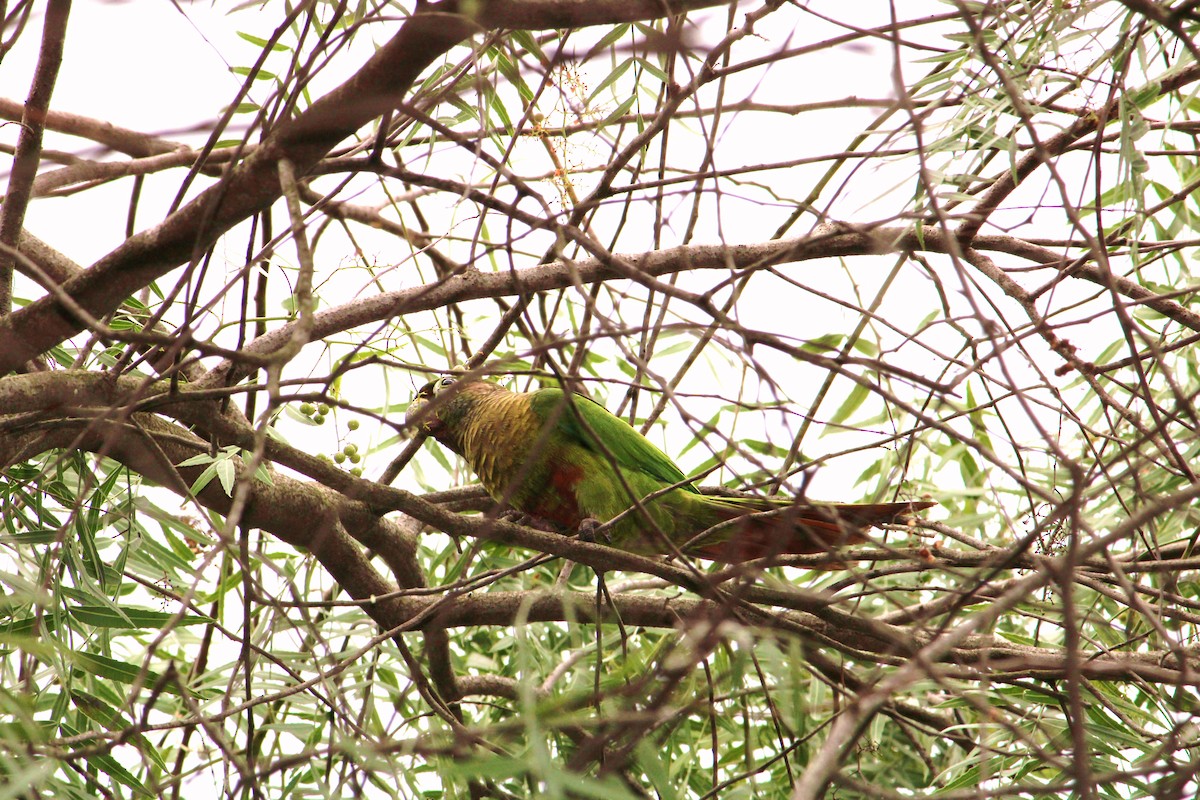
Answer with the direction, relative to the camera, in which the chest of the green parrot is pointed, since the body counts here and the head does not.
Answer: to the viewer's left
